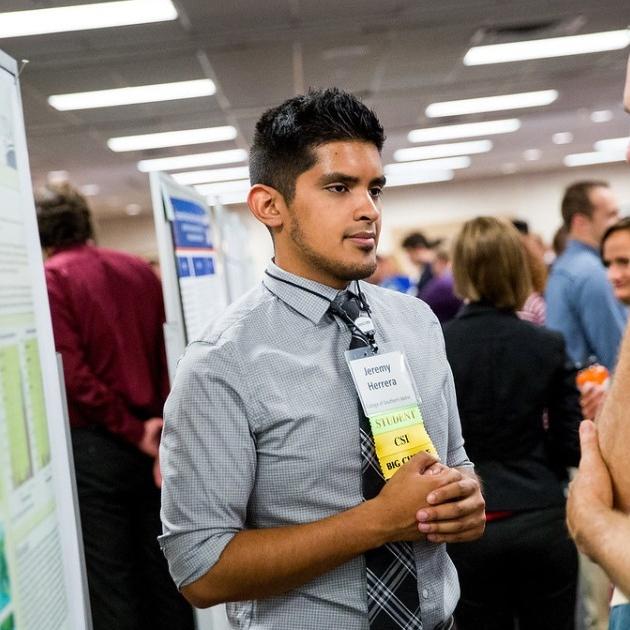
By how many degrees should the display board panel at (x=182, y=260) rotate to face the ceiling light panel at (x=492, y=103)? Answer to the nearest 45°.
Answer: approximately 90° to its left

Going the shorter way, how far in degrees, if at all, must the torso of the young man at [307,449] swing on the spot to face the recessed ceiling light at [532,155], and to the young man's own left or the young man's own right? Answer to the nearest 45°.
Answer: approximately 135° to the young man's own left

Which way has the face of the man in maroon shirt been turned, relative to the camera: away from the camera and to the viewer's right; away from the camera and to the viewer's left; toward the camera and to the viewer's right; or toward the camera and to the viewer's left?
away from the camera and to the viewer's left

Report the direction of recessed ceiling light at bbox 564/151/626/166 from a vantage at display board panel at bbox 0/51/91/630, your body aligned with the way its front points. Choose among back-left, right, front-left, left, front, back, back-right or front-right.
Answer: left

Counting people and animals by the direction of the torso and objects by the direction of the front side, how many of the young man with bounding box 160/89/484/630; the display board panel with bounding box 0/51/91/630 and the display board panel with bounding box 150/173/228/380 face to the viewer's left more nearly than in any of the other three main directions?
0

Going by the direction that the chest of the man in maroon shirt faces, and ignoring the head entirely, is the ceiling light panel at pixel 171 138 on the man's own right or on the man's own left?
on the man's own right

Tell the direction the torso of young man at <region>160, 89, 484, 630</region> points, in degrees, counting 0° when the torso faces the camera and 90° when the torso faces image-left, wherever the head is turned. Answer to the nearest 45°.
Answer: approximately 315°

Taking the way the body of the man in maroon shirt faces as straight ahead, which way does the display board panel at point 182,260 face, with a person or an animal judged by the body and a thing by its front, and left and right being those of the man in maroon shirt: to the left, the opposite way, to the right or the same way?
the opposite way

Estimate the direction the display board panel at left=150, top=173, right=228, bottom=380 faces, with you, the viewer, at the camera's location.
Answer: facing the viewer and to the right of the viewer

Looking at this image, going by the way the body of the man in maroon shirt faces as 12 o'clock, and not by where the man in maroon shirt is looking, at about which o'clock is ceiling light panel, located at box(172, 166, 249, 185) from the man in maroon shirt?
The ceiling light panel is roughly at 2 o'clock from the man in maroon shirt.

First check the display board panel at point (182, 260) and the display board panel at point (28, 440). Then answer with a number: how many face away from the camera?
0

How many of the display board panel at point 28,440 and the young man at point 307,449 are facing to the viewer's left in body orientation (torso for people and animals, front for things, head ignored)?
0

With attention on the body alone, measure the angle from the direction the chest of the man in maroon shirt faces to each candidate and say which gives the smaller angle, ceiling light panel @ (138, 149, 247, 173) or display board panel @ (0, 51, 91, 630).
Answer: the ceiling light panel

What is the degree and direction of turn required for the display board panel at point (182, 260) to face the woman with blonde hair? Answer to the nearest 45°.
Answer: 0° — it already faces them
